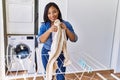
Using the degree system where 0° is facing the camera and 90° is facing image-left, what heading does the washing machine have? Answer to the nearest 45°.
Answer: approximately 0°
